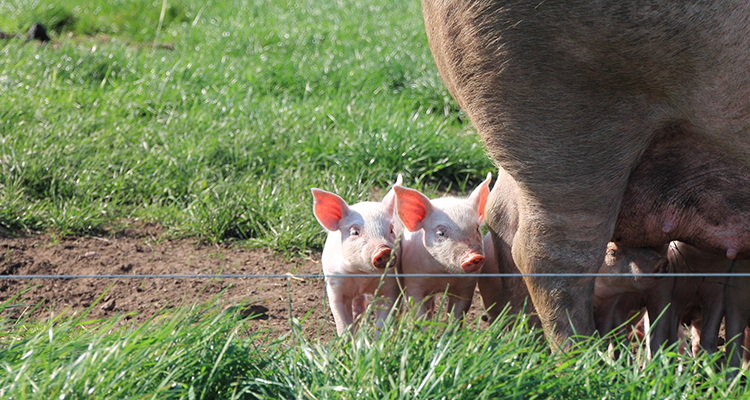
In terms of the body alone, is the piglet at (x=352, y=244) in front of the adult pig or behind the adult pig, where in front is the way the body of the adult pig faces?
behind

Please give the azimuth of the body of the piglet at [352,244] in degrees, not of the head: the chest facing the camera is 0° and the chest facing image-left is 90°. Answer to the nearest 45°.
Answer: approximately 0°

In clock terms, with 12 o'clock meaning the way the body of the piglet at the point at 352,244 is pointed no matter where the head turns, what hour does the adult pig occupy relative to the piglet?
The adult pig is roughly at 10 o'clock from the piglet.

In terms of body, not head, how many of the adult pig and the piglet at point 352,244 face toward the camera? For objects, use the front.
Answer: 1

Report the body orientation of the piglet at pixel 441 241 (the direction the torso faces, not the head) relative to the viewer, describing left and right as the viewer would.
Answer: facing the viewer and to the right of the viewer

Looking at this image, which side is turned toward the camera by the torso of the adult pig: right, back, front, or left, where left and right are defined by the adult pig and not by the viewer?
right
